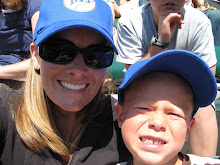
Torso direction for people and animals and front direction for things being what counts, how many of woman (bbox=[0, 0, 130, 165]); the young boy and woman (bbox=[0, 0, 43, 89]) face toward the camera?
3

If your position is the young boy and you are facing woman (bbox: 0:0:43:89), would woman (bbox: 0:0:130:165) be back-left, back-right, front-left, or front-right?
front-left

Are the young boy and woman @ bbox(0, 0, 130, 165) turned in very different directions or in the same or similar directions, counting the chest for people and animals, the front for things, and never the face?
same or similar directions

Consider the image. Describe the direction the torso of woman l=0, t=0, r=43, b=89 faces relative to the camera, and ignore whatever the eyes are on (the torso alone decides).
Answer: toward the camera

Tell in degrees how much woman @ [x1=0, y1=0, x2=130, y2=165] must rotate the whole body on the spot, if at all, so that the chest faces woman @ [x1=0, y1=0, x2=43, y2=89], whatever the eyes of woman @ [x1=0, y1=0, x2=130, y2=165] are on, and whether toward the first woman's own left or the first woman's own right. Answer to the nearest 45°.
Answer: approximately 180°

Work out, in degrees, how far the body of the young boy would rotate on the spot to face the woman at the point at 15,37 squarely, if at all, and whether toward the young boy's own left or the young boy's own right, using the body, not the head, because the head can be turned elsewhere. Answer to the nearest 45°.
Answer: approximately 135° to the young boy's own right

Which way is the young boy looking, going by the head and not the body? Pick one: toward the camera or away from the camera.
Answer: toward the camera

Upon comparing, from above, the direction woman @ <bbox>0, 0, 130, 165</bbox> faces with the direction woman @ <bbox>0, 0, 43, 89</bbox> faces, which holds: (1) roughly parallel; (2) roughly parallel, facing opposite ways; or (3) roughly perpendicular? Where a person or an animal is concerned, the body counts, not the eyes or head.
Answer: roughly parallel

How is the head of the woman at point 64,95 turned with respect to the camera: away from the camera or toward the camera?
toward the camera

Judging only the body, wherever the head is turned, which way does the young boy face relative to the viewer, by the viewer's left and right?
facing the viewer

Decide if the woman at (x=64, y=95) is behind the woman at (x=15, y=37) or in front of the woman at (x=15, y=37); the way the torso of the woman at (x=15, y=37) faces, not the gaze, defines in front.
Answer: in front
